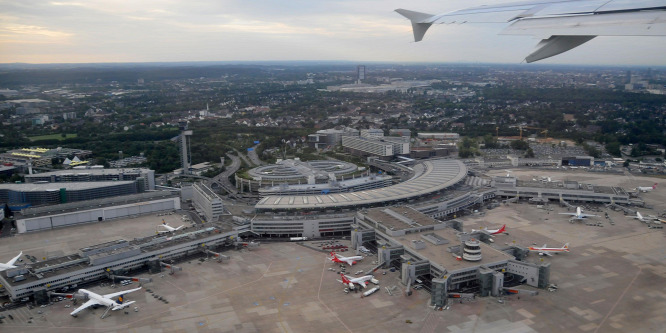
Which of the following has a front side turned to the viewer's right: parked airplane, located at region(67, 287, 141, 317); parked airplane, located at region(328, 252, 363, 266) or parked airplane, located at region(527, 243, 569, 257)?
parked airplane, located at region(328, 252, 363, 266)

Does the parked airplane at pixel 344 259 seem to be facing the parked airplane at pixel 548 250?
yes

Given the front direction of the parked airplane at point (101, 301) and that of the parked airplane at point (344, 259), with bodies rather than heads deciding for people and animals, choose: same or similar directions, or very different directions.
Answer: very different directions

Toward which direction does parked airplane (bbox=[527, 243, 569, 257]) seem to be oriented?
to the viewer's left

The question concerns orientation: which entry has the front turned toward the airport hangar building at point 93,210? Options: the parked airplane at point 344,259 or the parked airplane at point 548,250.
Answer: the parked airplane at point 548,250

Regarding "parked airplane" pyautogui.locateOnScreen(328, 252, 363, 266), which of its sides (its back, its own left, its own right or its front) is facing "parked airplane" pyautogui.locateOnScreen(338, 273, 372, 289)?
right

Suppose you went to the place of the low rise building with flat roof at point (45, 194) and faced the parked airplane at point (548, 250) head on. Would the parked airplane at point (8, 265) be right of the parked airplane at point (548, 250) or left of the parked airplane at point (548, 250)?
right

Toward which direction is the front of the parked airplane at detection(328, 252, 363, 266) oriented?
to the viewer's right

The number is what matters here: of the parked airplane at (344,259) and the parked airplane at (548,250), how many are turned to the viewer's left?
1

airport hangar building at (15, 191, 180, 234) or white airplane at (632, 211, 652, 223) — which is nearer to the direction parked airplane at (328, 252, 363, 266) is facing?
the white airplane

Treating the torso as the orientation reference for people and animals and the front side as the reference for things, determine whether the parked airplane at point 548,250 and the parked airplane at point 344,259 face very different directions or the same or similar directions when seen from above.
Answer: very different directions

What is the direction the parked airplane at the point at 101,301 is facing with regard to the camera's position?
facing away from the viewer and to the left of the viewer
